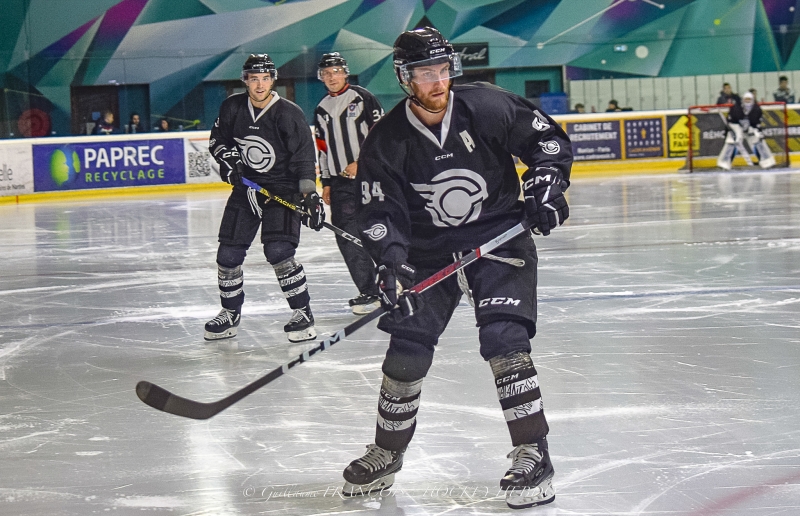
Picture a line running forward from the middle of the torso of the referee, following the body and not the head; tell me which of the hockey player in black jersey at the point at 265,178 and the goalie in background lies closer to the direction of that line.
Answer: the hockey player in black jersey

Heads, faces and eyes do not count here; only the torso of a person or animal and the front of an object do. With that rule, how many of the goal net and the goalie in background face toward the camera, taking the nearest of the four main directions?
2

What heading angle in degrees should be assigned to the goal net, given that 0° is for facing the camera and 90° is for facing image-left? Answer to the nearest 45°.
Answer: approximately 0°

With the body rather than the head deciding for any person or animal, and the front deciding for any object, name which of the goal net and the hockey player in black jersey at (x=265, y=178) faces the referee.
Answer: the goal net

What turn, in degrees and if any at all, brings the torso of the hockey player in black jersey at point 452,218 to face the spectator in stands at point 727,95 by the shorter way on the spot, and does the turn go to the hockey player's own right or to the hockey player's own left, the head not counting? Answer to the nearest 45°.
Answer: approximately 180°

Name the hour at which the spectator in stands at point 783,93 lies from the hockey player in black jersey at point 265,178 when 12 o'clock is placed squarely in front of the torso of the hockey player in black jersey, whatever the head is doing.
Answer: The spectator in stands is roughly at 7 o'clock from the hockey player in black jersey.

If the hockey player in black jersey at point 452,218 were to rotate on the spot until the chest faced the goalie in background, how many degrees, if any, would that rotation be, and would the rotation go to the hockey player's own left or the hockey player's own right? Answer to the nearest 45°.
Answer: approximately 180°

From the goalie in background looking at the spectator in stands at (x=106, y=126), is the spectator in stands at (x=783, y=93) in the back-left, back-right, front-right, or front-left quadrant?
back-right

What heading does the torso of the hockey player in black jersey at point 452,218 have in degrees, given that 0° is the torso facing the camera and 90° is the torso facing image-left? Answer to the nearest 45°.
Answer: approximately 0°

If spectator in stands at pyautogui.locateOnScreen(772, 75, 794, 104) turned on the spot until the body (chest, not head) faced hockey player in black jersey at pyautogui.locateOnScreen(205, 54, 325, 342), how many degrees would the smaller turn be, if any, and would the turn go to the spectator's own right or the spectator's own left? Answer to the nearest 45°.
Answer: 0° — they already face them

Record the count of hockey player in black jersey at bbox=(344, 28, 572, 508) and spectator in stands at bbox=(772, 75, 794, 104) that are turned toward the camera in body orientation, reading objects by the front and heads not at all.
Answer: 2

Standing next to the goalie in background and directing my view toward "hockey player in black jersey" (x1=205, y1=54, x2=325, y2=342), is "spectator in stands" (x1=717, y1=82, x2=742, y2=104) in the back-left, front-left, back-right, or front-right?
back-right

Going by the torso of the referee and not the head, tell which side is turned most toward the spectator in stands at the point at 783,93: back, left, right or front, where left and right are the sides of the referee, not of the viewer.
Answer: back

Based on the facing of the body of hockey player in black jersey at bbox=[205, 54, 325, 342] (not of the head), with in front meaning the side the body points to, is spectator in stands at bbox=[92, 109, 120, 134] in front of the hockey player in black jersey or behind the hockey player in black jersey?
behind
